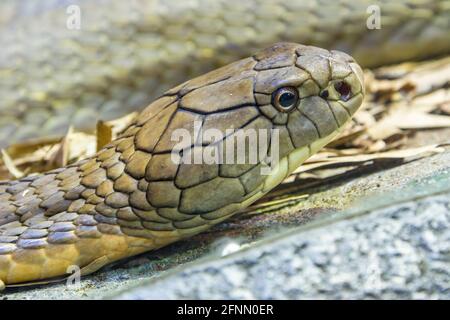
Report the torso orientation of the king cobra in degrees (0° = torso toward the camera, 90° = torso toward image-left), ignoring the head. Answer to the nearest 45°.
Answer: approximately 270°
